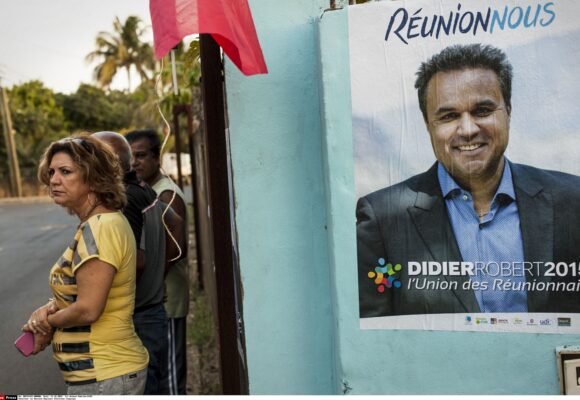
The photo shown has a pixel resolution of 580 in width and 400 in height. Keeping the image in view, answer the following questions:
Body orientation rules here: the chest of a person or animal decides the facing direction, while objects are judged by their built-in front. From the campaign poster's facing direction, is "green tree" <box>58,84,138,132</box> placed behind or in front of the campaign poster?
behind

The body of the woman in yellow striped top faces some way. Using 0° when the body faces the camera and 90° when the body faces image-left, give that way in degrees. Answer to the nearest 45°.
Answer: approximately 90°

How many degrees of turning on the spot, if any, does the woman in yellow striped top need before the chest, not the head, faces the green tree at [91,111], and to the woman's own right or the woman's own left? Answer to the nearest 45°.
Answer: approximately 90° to the woman's own right

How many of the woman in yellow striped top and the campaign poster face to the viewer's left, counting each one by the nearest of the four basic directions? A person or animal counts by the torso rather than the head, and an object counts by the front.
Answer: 1

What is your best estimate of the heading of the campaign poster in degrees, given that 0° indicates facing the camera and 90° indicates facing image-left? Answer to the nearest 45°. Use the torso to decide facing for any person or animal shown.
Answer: approximately 0°

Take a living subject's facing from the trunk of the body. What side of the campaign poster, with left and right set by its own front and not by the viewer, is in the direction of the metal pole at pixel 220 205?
right
